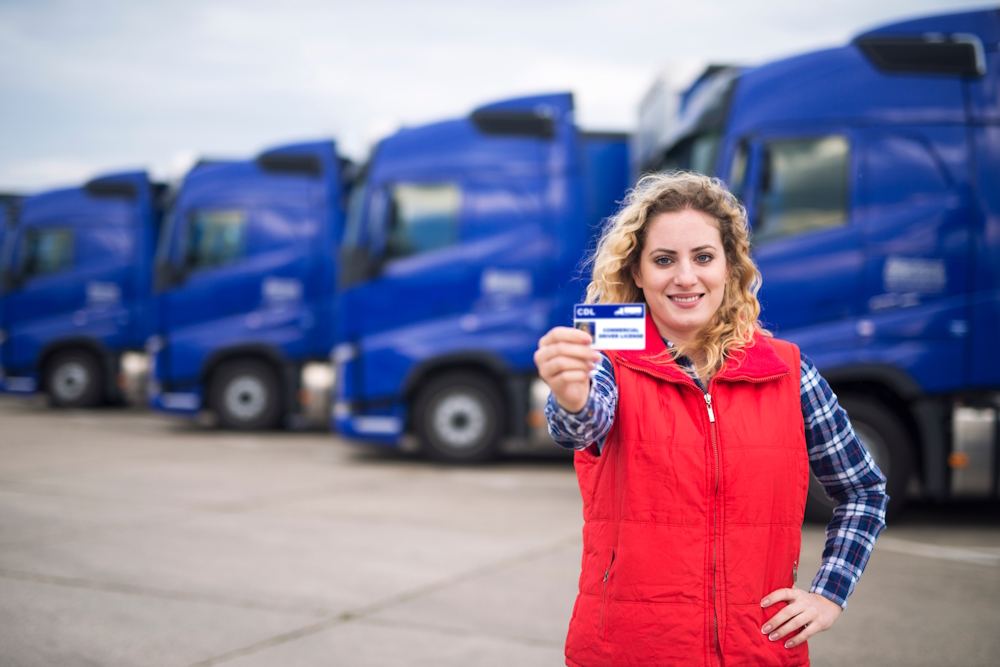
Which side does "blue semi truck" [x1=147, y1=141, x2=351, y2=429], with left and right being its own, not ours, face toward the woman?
left

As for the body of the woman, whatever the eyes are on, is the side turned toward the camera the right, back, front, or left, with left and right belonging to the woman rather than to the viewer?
front

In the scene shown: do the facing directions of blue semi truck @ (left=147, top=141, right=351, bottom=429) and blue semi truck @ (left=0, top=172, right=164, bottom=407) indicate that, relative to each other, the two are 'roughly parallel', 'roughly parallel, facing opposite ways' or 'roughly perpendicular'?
roughly parallel

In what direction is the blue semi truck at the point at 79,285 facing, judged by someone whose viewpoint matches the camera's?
facing to the left of the viewer

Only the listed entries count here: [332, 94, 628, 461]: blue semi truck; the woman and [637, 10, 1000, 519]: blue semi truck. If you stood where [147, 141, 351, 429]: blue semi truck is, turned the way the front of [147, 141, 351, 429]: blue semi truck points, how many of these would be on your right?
0

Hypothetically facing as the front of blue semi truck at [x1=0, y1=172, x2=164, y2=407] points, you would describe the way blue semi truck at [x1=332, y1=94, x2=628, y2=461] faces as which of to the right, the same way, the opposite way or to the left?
the same way

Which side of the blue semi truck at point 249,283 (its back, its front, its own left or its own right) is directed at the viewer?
left

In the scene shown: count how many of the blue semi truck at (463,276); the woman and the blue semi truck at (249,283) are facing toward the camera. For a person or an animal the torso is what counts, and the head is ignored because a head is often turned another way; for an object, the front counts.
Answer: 1

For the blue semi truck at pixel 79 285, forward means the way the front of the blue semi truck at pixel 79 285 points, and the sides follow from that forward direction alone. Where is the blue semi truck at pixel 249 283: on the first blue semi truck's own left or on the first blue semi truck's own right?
on the first blue semi truck's own left

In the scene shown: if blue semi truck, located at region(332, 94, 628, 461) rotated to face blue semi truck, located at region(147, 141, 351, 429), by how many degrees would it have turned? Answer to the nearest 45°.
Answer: approximately 45° to its right

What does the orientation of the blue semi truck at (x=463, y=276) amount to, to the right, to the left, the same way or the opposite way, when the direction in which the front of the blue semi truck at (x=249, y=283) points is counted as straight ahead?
the same way

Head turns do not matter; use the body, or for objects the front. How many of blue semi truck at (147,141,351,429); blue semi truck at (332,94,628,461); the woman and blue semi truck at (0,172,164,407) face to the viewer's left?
3

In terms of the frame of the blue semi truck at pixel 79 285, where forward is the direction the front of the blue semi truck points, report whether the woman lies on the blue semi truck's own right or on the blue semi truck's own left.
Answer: on the blue semi truck's own left

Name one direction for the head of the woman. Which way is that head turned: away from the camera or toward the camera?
toward the camera

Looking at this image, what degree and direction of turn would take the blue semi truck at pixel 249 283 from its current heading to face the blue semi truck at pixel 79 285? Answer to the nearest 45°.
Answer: approximately 45° to its right

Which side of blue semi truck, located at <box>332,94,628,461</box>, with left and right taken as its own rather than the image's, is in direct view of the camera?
left
